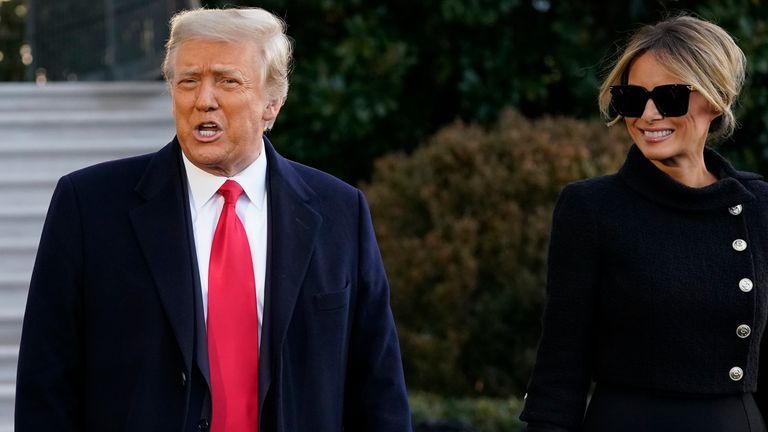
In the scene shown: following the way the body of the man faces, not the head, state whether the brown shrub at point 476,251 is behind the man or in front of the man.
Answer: behind

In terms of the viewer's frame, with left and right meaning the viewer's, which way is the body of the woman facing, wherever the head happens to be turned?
facing the viewer and to the right of the viewer

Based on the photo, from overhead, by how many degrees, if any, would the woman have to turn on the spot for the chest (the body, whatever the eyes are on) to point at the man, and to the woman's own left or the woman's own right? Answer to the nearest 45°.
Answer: approximately 135° to the woman's own right

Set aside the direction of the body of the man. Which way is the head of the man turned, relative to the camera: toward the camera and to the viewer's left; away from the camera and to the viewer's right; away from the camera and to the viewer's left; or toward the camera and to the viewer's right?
toward the camera and to the viewer's left

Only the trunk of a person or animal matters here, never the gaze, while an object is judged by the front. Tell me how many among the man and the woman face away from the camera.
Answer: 0

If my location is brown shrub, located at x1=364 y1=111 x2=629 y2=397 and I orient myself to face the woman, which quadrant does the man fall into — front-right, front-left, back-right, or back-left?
front-right

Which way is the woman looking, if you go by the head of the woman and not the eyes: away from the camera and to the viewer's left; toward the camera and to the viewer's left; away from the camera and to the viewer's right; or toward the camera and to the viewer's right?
toward the camera and to the viewer's left

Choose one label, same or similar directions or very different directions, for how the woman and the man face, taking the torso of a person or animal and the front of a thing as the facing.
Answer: same or similar directions

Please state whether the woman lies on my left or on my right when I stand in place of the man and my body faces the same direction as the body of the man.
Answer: on my left

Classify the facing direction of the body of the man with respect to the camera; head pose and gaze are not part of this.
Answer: toward the camera

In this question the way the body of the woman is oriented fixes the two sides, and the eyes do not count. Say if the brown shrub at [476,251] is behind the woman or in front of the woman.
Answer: behind

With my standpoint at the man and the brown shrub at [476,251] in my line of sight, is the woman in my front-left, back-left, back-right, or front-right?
front-right
